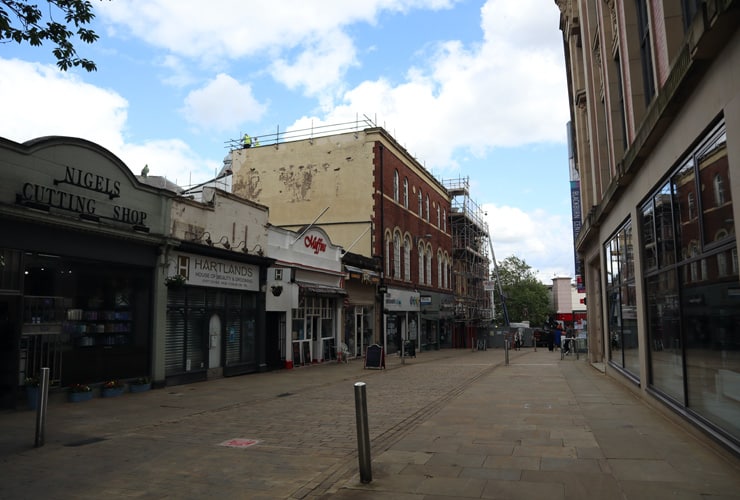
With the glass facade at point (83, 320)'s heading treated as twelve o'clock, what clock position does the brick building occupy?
The brick building is roughly at 9 o'clock from the glass facade.

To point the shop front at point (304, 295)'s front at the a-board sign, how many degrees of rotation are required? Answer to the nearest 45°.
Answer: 0° — it already faces it

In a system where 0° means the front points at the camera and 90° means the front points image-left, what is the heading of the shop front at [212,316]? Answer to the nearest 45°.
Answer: approximately 315°

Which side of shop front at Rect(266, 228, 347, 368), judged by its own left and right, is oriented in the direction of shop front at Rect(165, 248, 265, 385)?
right

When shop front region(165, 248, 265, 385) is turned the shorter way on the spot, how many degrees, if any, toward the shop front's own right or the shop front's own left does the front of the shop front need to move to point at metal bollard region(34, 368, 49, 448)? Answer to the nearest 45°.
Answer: approximately 45° to the shop front's own right

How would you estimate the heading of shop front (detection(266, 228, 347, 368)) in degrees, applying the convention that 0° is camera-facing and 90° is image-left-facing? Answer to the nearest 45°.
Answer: approximately 315°

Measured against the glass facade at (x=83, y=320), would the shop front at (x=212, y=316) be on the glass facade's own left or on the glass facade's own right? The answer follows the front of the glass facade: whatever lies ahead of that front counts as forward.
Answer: on the glass facade's own left

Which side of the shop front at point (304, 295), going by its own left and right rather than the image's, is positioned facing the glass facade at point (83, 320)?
right

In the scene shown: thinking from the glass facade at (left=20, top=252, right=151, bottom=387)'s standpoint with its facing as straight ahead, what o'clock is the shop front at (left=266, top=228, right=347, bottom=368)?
The shop front is roughly at 9 o'clock from the glass facade.
